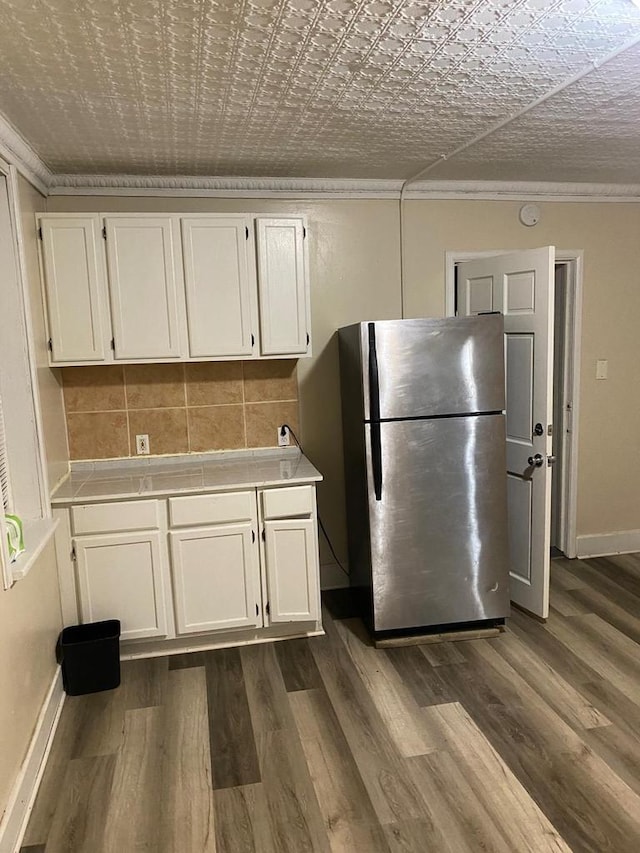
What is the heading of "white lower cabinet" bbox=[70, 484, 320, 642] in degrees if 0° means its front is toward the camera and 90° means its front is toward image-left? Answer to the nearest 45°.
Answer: approximately 0°

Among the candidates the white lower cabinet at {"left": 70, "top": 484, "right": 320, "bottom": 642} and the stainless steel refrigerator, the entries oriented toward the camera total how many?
2

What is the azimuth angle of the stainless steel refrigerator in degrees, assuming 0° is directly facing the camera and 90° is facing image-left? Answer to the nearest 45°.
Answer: approximately 0°

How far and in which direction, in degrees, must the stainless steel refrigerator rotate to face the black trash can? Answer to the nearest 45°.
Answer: approximately 45° to its right

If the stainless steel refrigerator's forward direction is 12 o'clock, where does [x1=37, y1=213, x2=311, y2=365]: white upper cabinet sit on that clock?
The white upper cabinet is roughly at 3 o'clock from the stainless steel refrigerator.

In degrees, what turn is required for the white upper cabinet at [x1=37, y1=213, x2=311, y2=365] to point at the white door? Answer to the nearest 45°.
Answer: approximately 90° to its left

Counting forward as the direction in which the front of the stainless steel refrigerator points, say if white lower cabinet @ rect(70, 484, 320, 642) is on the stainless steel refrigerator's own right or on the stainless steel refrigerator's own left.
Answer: on the stainless steel refrigerator's own right
